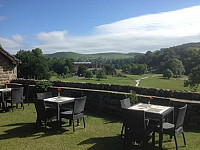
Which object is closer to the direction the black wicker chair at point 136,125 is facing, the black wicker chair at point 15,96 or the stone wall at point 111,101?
the stone wall

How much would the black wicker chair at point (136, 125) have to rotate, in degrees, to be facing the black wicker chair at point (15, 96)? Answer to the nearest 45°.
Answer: approximately 90° to its left

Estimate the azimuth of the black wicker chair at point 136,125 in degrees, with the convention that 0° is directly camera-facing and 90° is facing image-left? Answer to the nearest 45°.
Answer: approximately 225°

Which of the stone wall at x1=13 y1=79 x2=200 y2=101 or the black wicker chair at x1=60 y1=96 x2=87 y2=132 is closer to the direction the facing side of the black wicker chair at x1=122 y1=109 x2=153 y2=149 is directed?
the stone wall

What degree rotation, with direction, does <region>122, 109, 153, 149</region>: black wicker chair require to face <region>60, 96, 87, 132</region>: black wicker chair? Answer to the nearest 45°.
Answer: approximately 90° to its left

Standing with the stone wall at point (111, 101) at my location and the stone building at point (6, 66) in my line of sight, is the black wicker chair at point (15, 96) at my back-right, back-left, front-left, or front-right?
front-left

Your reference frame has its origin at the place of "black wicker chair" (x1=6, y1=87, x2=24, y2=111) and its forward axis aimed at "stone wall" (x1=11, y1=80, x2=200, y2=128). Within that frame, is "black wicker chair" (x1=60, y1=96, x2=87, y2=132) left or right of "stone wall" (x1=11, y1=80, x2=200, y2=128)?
right

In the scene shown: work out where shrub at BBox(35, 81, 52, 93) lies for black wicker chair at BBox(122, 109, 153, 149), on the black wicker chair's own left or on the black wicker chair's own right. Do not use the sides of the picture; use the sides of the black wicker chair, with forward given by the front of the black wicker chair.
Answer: on the black wicker chair's own left

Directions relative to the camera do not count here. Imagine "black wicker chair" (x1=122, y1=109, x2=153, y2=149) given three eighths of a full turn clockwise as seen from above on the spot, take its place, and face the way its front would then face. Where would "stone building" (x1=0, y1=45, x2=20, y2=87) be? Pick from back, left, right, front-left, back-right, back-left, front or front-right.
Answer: back-right

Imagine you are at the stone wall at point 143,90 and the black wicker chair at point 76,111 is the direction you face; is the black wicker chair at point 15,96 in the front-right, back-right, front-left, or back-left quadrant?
front-right

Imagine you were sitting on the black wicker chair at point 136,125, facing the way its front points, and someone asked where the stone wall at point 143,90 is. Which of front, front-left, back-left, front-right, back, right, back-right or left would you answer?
front-left

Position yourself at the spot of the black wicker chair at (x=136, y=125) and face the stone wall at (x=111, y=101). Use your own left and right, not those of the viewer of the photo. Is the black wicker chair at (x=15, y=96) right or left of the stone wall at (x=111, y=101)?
left
